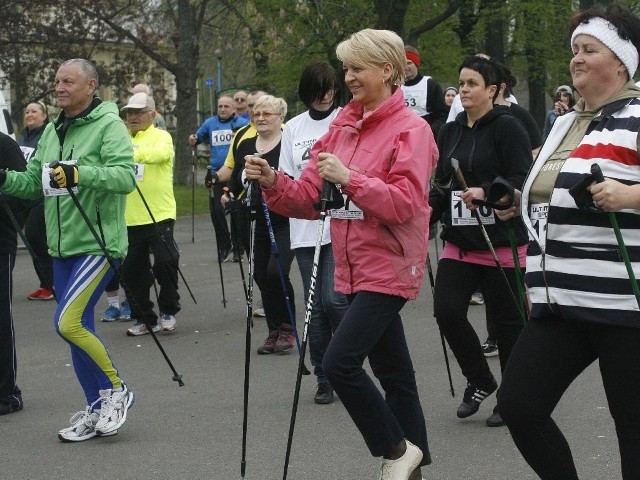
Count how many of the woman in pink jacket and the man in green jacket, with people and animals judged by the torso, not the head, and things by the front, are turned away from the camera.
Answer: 0

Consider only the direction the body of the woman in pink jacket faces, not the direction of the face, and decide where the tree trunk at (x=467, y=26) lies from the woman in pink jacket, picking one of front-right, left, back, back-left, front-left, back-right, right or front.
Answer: back-right

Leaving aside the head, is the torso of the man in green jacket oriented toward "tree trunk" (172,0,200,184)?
no

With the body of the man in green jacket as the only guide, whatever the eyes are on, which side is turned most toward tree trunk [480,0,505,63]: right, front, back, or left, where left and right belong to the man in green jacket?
back

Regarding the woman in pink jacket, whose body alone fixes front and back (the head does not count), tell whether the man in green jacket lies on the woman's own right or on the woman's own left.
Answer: on the woman's own right

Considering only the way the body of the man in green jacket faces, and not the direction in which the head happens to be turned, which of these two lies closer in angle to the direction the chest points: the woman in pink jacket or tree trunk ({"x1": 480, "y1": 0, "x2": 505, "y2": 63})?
the woman in pink jacket

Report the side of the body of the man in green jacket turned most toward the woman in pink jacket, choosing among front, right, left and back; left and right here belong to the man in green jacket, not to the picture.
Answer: left

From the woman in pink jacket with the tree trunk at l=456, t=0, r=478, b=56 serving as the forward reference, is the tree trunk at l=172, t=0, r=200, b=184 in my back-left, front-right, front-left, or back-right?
front-left

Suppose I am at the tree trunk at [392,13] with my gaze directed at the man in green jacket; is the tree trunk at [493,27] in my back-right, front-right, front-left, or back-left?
back-left

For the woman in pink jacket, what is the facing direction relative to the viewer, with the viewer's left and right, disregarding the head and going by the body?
facing the viewer and to the left of the viewer

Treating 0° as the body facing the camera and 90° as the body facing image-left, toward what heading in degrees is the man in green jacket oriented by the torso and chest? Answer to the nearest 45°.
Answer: approximately 45°

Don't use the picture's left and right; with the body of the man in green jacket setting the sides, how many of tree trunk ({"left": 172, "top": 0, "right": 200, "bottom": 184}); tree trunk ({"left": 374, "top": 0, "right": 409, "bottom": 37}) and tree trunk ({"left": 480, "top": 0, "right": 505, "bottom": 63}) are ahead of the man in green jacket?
0

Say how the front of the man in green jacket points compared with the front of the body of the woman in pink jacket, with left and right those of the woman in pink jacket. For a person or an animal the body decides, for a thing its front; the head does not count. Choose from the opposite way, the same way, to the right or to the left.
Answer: the same way

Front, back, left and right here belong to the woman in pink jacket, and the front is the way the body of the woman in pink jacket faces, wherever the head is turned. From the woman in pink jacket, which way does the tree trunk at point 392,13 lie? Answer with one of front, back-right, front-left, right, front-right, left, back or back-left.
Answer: back-right
